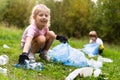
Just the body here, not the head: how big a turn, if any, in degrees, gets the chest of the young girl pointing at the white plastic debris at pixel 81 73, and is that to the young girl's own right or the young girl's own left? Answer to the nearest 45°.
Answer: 0° — they already face it

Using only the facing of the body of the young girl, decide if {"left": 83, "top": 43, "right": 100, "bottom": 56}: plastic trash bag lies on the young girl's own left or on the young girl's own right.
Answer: on the young girl's own left

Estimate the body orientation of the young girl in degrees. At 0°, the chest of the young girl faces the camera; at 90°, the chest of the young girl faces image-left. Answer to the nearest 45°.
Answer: approximately 315°
